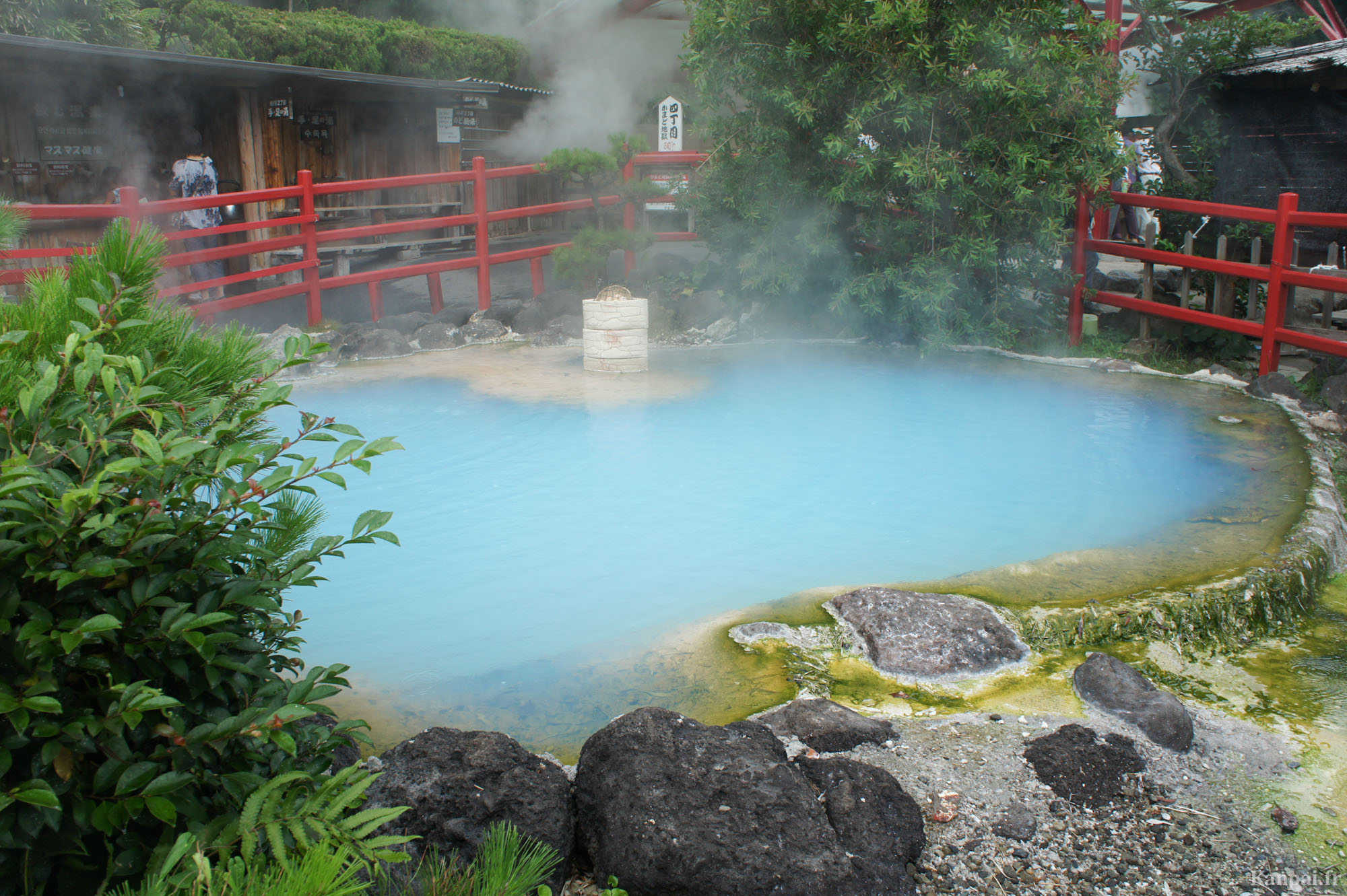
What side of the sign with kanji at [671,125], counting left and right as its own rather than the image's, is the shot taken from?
front

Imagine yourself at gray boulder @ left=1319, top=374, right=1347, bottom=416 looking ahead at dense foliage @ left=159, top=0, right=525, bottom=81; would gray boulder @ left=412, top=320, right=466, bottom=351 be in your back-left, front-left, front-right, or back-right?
front-left

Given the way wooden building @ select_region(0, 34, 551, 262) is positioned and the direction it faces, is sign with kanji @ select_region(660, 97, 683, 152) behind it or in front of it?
in front

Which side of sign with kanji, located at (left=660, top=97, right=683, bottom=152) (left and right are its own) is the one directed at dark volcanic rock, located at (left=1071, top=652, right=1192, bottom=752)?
front

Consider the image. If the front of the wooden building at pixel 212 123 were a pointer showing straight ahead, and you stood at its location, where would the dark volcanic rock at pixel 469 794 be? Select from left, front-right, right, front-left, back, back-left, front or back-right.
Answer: front-right

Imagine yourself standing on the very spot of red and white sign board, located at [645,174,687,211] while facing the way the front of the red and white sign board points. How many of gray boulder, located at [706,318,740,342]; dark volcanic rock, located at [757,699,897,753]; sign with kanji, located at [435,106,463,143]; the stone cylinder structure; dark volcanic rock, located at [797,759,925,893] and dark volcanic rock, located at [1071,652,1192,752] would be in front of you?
5

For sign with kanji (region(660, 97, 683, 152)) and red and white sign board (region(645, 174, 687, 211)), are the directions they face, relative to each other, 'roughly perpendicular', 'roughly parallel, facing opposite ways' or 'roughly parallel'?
roughly parallel

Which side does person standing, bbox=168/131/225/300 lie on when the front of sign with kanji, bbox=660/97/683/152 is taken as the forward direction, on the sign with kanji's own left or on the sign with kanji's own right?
on the sign with kanji's own right

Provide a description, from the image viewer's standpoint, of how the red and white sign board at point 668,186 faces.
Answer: facing the viewer

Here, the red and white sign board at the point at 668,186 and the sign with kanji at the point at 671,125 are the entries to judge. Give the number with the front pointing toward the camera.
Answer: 2

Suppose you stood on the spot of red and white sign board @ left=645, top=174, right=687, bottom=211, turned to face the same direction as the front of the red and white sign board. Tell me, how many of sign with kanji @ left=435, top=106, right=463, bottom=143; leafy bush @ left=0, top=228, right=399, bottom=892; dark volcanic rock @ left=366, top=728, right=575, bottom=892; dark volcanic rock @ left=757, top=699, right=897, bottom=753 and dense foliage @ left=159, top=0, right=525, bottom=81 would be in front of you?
3

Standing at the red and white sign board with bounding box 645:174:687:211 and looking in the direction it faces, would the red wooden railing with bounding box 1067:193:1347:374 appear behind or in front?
in front

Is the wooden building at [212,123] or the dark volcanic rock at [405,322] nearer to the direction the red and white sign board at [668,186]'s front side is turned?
the dark volcanic rock

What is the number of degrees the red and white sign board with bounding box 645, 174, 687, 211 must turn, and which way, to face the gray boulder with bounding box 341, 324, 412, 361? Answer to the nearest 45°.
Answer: approximately 45° to its right
